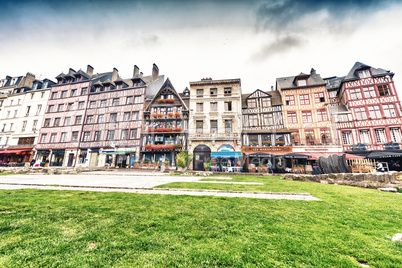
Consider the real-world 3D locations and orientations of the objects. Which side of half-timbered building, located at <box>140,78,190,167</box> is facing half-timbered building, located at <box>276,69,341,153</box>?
left

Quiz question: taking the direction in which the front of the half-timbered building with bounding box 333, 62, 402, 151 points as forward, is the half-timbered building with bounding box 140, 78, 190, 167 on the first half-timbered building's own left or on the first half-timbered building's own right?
on the first half-timbered building's own right

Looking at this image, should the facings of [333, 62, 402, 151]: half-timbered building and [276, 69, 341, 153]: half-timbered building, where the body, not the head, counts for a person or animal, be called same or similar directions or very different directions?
same or similar directions

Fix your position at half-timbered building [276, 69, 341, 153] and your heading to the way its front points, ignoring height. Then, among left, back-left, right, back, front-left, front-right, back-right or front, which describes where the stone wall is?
front

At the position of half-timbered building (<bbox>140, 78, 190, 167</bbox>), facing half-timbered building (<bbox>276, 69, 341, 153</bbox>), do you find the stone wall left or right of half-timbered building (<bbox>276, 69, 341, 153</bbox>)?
right

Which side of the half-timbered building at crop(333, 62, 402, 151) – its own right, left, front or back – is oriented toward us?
front

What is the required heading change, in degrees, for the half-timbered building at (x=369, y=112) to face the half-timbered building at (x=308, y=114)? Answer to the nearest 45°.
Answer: approximately 45° to its right

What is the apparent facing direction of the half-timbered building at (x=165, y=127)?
toward the camera

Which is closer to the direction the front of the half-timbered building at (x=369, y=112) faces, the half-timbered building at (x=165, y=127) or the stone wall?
the stone wall

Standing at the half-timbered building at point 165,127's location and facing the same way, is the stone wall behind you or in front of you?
in front

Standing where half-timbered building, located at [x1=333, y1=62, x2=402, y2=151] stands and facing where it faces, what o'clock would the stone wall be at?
The stone wall is roughly at 12 o'clock from the half-timbered building.

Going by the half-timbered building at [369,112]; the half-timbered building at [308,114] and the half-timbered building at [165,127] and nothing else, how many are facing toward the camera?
3

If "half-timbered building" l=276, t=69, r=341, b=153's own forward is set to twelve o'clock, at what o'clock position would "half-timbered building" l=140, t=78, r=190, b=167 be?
"half-timbered building" l=140, t=78, r=190, b=167 is roughly at 2 o'clock from "half-timbered building" l=276, t=69, r=341, b=153.
